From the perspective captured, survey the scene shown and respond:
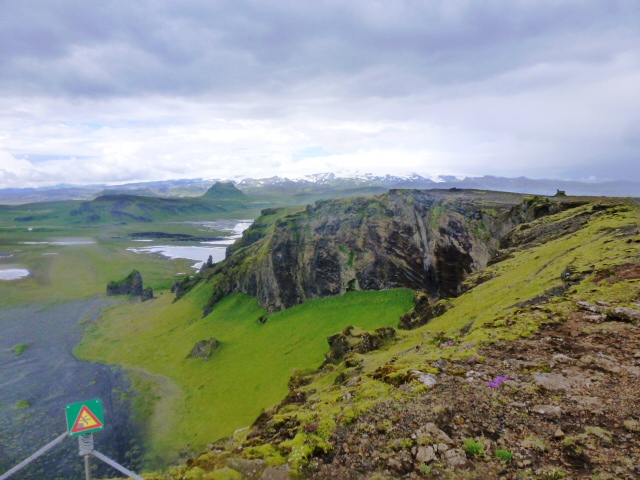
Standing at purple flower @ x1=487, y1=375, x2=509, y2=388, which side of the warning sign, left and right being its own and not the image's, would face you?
left

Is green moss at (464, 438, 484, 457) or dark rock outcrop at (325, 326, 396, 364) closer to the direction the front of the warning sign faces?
the green moss

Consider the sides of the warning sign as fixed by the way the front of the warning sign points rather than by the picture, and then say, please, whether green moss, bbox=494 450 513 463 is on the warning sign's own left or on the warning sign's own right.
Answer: on the warning sign's own left

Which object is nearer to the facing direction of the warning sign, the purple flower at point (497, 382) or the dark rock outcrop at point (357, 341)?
the purple flower

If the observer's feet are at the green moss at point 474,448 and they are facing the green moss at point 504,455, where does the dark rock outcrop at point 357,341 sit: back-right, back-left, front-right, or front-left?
back-left

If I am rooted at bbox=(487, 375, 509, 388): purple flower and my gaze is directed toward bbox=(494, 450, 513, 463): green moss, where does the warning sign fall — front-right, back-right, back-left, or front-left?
front-right

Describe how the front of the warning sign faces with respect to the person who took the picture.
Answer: facing the viewer

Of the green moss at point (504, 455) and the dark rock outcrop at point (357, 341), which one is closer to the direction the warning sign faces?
the green moss

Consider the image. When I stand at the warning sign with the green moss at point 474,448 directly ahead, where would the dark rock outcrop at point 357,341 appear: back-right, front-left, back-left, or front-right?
front-left

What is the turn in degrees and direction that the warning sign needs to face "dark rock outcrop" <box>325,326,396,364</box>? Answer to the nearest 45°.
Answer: approximately 135° to its left

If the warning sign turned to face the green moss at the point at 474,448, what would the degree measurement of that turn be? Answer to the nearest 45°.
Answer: approximately 45° to its left
